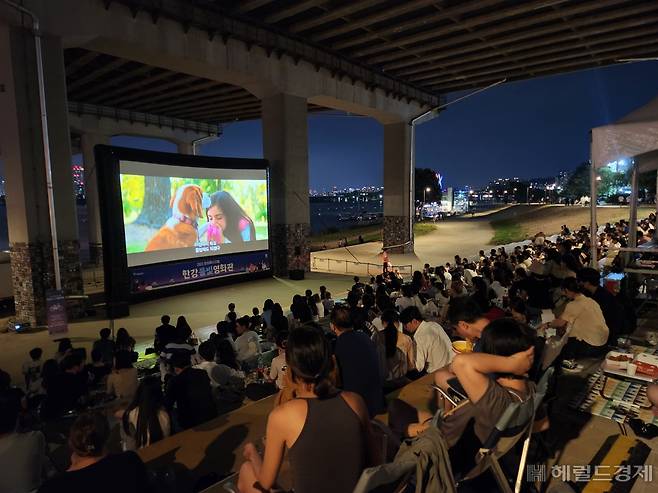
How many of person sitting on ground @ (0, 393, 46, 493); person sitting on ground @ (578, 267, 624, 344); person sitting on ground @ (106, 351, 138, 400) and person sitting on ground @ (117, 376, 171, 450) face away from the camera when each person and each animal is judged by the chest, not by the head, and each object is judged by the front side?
3

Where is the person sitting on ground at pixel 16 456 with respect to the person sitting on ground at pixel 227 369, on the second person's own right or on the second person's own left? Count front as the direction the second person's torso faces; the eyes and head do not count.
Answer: on the second person's own left

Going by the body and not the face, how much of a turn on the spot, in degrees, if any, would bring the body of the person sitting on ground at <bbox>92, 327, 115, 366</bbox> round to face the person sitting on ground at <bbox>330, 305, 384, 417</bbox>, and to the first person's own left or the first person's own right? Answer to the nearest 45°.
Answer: approximately 180°

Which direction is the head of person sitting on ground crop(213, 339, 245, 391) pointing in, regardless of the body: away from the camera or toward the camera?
away from the camera

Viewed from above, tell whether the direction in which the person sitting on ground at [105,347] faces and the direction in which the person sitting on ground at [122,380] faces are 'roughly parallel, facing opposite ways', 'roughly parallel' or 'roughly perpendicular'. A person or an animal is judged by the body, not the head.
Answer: roughly parallel

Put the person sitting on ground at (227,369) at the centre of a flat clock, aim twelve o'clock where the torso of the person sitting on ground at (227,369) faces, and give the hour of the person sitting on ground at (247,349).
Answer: the person sitting on ground at (247,349) is roughly at 2 o'clock from the person sitting on ground at (227,369).

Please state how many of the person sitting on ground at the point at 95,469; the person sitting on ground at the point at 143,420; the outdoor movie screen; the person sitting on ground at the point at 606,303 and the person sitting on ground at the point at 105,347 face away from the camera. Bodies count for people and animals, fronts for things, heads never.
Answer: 3

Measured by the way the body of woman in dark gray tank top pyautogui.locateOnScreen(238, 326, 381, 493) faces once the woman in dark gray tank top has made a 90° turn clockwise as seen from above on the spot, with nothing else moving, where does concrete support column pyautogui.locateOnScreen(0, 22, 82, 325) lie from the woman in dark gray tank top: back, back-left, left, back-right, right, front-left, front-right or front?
left

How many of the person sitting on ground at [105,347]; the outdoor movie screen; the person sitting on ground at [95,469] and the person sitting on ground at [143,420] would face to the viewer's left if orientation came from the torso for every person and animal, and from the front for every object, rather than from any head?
0

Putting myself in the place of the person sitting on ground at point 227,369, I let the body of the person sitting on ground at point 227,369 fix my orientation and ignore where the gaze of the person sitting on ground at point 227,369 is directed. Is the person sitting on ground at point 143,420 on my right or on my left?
on my left

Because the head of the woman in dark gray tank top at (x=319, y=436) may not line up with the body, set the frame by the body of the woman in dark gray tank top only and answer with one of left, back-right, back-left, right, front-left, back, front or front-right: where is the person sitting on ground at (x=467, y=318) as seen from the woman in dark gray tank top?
right

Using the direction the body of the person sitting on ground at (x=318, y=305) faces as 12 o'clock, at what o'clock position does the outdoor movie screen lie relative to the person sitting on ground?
The outdoor movie screen is roughly at 12 o'clock from the person sitting on ground.

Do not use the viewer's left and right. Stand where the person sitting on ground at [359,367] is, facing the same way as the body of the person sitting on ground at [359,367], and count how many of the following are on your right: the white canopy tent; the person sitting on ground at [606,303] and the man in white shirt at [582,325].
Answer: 3

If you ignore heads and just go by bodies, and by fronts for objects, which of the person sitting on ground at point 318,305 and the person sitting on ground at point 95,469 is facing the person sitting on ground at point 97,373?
the person sitting on ground at point 95,469

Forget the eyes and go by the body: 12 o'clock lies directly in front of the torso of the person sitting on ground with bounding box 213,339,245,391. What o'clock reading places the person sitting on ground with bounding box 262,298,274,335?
the person sitting on ground with bounding box 262,298,274,335 is roughly at 2 o'clock from the person sitting on ground with bounding box 213,339,245,391.

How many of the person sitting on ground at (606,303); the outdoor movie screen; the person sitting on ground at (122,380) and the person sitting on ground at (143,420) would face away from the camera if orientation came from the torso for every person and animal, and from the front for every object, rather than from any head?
2

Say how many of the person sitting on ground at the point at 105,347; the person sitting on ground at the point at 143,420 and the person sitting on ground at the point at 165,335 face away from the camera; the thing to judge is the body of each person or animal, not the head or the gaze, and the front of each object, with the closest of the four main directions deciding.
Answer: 3

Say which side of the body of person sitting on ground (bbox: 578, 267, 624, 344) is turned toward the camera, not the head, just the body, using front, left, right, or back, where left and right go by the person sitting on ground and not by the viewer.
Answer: left

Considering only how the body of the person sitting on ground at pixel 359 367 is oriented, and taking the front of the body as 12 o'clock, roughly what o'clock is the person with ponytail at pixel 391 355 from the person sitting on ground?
The person with ponytail is roughly at 2 o'clock from the person sitting on ground.

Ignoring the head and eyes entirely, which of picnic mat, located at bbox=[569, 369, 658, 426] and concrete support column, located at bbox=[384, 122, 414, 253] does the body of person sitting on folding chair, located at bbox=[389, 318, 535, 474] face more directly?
the concrete support column

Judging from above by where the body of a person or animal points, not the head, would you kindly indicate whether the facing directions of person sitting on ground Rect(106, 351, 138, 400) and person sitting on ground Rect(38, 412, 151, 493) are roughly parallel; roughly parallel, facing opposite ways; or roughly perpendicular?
roughly parallel

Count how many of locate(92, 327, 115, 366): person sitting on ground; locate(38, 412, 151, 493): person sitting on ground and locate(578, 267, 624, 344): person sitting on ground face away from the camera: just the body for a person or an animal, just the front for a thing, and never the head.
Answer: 2
